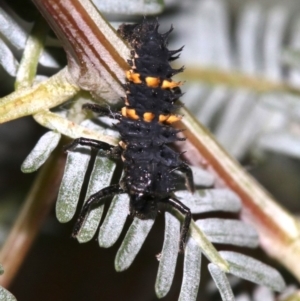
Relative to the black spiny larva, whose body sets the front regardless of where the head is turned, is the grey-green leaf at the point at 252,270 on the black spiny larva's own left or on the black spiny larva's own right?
on the black spiny larva's own left

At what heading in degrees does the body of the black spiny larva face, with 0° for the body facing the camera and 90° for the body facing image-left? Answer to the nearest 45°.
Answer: approximately 0°
